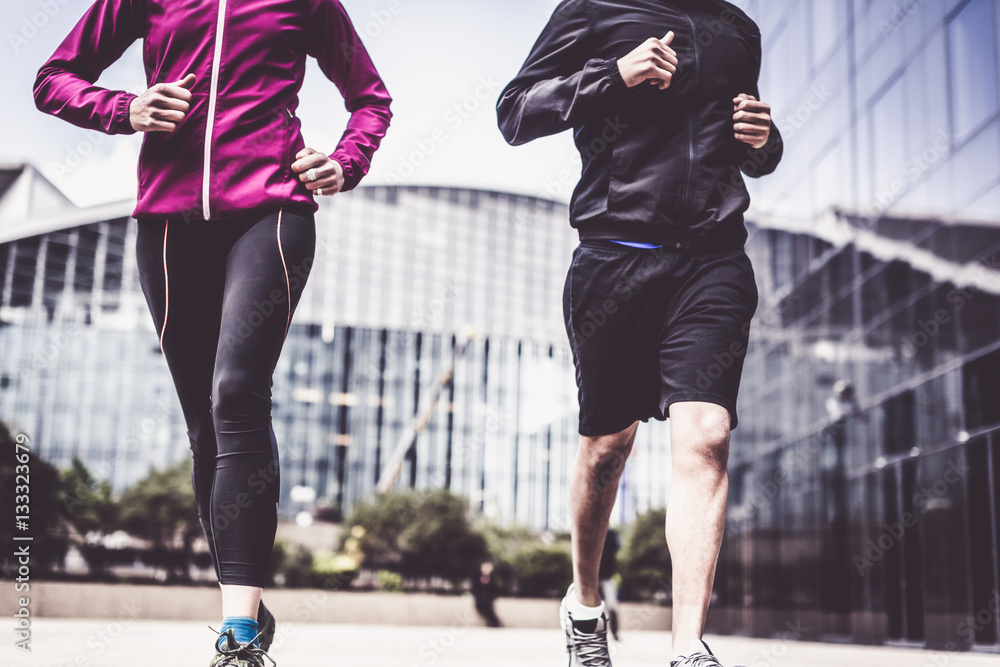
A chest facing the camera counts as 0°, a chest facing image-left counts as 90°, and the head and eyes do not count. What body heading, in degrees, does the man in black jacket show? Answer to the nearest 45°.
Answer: approximately 0°

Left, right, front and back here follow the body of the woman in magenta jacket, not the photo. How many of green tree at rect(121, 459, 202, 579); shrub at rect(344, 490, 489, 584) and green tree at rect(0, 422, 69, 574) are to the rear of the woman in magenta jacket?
3

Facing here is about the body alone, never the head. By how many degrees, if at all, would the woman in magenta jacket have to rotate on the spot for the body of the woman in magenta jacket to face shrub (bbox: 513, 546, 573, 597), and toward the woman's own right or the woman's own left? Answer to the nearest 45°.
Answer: approximately 180°

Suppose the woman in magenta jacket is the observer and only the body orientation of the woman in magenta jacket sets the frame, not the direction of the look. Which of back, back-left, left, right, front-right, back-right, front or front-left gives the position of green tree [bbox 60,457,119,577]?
back

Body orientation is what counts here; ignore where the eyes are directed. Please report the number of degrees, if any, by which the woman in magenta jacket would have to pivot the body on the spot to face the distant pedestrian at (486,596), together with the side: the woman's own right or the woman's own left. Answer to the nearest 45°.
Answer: approximately 180°

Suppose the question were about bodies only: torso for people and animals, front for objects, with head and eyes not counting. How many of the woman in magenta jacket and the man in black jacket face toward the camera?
2

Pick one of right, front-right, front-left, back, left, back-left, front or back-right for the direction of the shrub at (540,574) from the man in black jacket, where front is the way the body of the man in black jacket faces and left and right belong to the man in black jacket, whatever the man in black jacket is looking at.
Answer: back

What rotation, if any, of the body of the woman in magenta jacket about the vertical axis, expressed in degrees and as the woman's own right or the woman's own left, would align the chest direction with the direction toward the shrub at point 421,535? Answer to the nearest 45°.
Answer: approximately 180°
